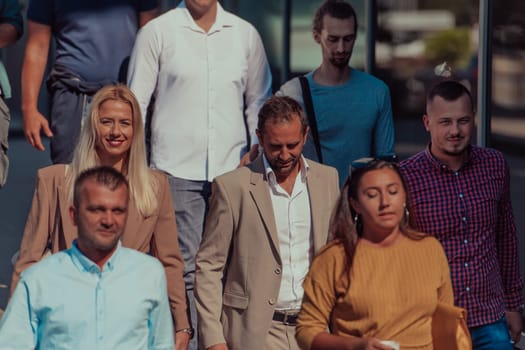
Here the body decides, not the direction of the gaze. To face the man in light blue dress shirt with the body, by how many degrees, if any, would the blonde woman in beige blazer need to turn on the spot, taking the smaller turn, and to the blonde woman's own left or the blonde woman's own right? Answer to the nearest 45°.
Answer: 0° — they already face them

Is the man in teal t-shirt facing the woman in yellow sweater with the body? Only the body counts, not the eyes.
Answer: yes

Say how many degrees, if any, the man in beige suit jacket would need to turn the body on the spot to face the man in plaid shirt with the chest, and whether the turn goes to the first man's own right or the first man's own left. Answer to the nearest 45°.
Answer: approximately 45° to the first man's own left

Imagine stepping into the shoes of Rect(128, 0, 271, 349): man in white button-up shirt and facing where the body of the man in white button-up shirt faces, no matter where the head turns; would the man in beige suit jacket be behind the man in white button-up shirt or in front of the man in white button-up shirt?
in front

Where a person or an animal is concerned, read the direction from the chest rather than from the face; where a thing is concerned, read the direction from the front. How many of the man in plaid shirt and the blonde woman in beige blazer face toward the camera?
2

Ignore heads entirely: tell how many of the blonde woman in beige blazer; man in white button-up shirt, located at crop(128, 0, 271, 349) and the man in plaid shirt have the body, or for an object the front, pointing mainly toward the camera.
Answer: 3
